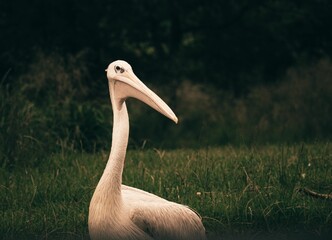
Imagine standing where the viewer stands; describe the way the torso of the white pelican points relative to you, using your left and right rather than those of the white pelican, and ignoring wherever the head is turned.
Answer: facing the viewer and to the left of the viewer
